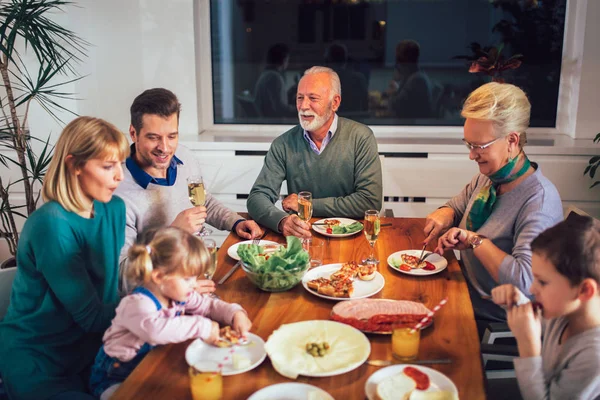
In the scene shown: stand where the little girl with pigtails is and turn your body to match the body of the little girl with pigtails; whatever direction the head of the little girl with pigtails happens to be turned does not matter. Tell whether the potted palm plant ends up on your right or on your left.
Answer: on your left

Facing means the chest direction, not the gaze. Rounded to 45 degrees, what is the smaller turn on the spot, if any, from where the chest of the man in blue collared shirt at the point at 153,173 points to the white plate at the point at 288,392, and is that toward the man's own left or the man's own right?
approximately 45° to the man's own right

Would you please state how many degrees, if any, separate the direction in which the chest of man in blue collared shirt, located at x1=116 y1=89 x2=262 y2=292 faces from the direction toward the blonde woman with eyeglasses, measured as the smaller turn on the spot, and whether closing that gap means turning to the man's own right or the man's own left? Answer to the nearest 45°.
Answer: approximately 45° to the man's own left

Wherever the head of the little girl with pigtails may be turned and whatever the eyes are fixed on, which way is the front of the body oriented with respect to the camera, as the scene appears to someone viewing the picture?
to the viewer's right

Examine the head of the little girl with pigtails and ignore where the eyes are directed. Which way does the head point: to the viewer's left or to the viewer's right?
to the viewer's right

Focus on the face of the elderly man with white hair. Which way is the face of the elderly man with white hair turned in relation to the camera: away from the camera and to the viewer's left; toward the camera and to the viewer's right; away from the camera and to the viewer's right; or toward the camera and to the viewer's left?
toward the camera and to the viewer's left

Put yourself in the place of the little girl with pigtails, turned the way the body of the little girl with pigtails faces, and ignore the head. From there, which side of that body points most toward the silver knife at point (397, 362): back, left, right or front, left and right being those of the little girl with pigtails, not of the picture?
front

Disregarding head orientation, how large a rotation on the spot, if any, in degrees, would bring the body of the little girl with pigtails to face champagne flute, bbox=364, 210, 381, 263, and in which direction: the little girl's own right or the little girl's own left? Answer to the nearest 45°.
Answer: approximately 45° to the little girl's own left

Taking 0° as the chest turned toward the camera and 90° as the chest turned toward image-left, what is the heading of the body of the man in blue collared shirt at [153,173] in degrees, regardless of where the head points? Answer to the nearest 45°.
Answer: approximately 315°

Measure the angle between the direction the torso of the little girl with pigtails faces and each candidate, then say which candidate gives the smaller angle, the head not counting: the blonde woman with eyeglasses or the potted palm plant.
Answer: the blonde woman with eyeglasses

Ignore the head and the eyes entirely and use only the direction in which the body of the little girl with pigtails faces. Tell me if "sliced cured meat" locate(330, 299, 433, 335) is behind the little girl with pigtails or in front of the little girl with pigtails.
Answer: in front

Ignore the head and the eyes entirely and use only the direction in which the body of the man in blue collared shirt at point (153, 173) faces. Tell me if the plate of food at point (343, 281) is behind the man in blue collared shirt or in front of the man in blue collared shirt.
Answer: in front
